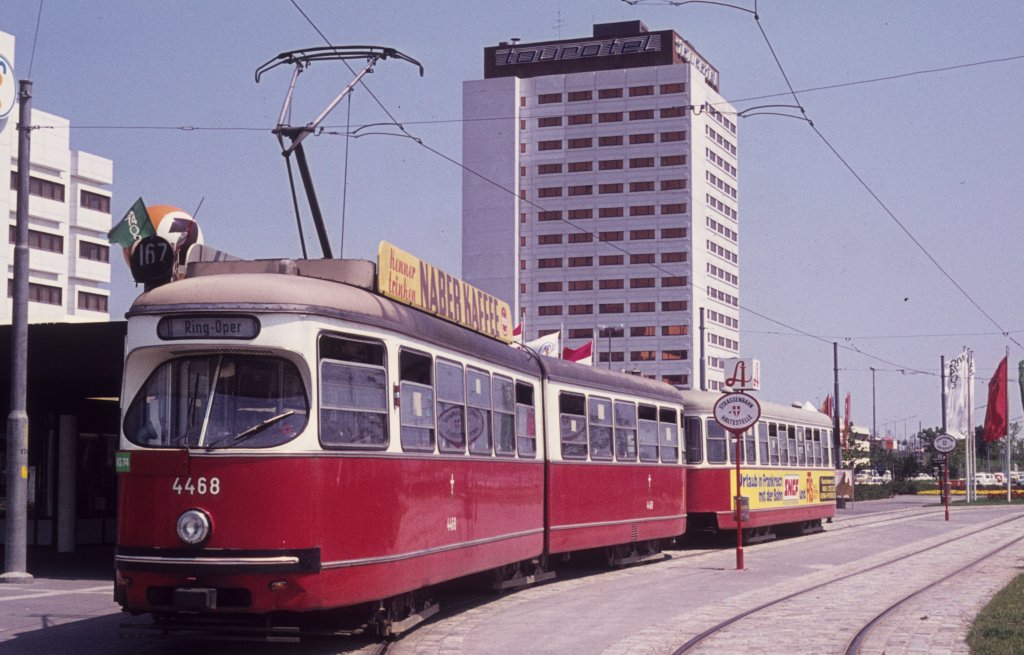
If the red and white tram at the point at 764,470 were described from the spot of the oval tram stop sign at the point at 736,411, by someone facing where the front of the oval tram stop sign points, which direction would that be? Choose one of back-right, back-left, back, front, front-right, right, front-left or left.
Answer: back

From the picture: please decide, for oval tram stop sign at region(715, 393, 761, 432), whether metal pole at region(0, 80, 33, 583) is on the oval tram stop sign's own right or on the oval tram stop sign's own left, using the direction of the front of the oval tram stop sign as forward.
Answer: on the oval tram stop sign's own right

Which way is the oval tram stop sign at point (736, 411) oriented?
toward the camera

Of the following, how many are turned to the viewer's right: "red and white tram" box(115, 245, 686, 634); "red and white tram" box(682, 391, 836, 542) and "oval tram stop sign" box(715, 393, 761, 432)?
0

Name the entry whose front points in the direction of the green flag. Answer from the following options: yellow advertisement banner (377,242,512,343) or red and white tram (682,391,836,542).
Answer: the red and white tram

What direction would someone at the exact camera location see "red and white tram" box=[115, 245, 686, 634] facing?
facing the viewer and to the left of the viewer

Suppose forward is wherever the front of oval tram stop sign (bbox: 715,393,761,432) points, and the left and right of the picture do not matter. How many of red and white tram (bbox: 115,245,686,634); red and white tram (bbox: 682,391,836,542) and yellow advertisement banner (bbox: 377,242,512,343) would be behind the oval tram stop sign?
1

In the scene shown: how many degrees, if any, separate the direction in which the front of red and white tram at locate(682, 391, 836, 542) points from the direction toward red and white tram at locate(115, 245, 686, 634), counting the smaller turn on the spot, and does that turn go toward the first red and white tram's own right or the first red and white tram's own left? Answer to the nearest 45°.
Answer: approximately 45° to the first red and white tram's own left

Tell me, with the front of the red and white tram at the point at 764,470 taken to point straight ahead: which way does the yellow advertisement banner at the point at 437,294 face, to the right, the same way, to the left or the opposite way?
to the left

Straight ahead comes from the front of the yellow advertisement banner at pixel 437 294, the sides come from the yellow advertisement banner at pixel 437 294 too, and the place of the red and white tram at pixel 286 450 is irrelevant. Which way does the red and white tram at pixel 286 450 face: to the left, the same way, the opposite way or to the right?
to the right

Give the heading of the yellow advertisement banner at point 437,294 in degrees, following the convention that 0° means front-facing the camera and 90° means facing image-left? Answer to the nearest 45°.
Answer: approximately 315°
